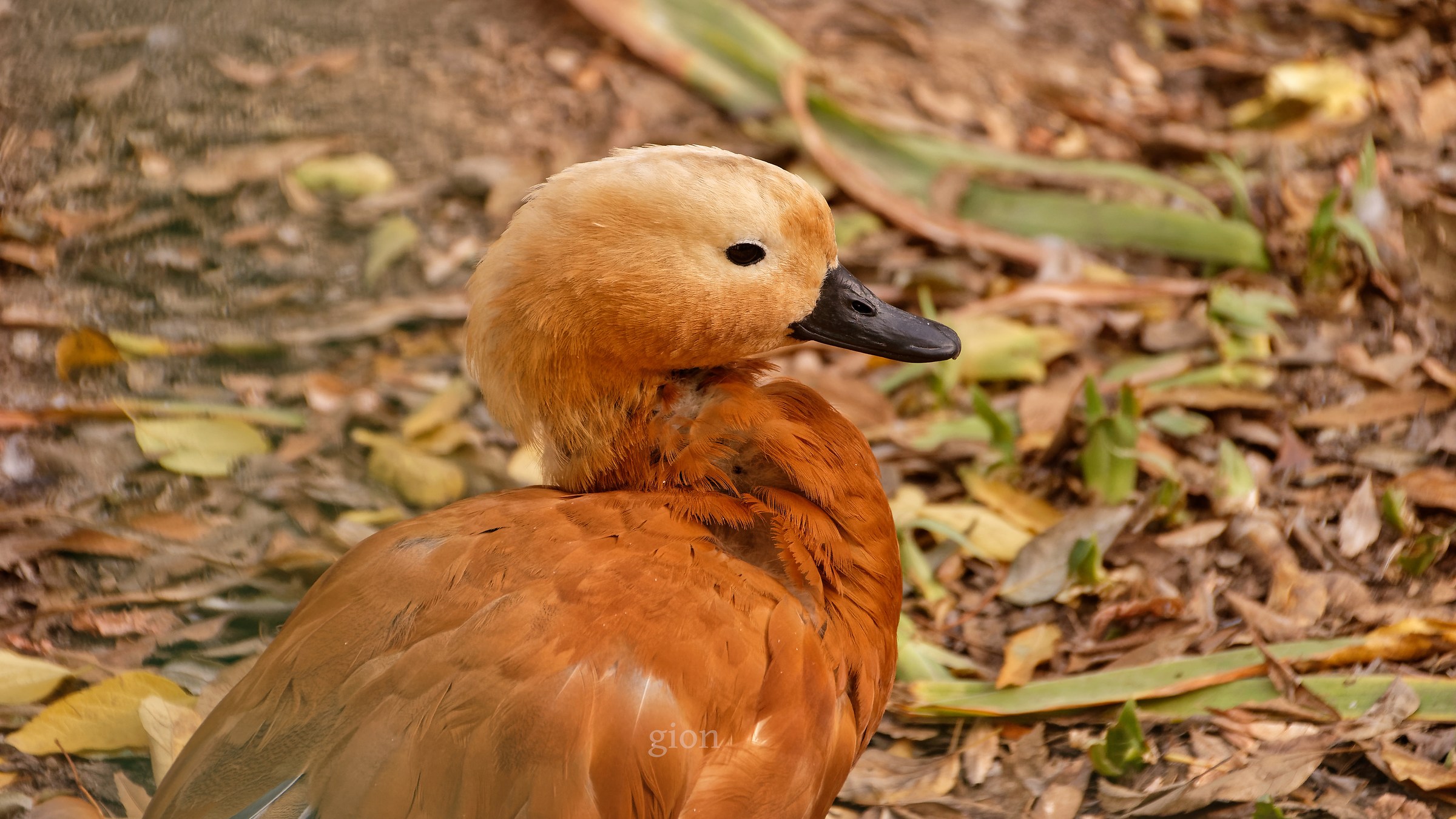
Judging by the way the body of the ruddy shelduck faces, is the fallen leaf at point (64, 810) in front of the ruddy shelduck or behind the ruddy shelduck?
behind

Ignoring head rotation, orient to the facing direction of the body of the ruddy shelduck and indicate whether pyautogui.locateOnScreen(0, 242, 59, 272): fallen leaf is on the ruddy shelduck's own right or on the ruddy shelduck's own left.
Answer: on the ruddy shelduck's own left

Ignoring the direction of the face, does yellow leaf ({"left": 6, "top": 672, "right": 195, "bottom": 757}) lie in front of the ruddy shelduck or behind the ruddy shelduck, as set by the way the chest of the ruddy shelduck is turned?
behind
